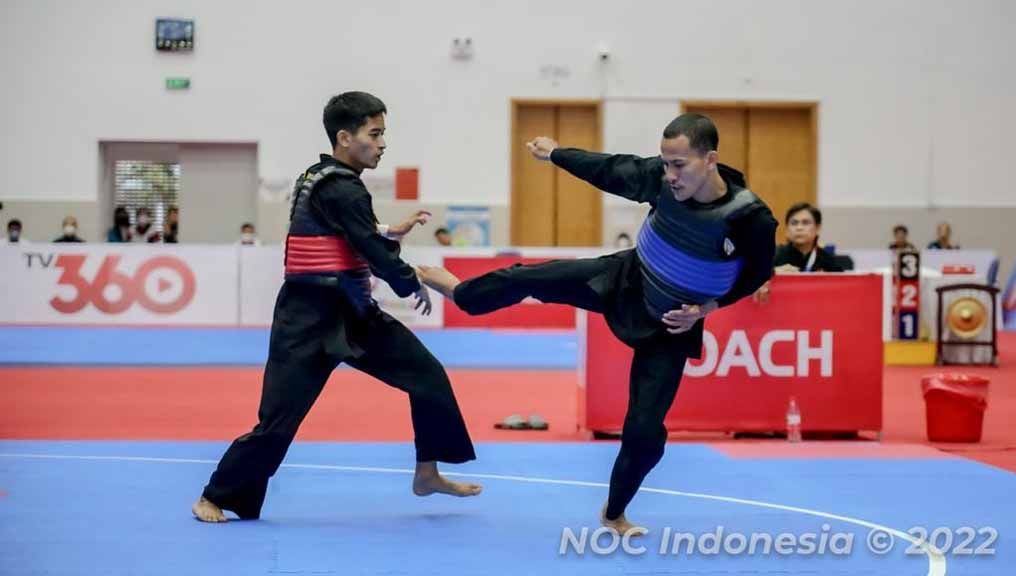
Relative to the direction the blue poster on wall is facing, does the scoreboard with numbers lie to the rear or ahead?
ahead

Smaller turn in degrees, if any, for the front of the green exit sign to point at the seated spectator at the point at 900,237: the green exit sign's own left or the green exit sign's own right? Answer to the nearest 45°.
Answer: approximately 90° to the green exit sign's own left

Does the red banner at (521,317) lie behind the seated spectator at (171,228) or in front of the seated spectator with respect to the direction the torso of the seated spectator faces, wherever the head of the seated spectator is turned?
in front

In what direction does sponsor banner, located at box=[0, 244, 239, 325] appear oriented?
toward the camera

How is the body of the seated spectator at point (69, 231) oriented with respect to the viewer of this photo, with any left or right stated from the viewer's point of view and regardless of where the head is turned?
facing the viewer

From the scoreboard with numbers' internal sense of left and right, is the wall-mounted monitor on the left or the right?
on its right

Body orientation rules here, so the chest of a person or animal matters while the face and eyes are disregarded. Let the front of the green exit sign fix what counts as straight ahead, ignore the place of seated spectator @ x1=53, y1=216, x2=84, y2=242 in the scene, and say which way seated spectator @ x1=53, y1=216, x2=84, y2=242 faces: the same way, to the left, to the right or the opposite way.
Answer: the same way

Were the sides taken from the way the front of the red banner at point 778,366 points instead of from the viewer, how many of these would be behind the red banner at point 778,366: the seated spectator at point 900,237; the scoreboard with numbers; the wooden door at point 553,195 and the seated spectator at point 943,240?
4

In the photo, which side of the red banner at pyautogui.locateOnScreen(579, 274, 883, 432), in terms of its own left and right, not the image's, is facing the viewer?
front

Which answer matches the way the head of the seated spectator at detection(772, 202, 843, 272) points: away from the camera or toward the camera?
toward the camera

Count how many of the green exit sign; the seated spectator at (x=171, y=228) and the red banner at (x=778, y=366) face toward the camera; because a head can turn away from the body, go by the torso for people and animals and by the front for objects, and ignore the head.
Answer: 3

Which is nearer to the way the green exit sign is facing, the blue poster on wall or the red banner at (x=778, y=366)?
the red banner

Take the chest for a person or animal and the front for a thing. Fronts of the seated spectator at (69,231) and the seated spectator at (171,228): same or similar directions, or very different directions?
same or similar directions

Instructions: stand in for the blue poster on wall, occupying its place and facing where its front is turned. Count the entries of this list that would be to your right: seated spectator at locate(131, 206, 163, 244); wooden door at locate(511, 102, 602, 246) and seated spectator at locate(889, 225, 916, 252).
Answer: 1

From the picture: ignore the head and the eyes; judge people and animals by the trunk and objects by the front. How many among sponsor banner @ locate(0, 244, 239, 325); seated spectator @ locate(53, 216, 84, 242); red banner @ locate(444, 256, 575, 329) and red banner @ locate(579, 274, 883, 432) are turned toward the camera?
4

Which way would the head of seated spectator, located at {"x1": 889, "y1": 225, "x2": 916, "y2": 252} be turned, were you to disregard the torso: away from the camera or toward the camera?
toward the camera

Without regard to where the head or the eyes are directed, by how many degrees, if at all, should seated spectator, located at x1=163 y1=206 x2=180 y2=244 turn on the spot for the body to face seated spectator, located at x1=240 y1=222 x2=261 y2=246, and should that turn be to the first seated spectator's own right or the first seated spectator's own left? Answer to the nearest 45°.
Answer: approximately 45° to the first seated spectator's own left

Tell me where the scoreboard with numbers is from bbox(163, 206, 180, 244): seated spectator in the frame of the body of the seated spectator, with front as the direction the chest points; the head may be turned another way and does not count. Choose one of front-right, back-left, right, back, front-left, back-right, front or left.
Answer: front-left
